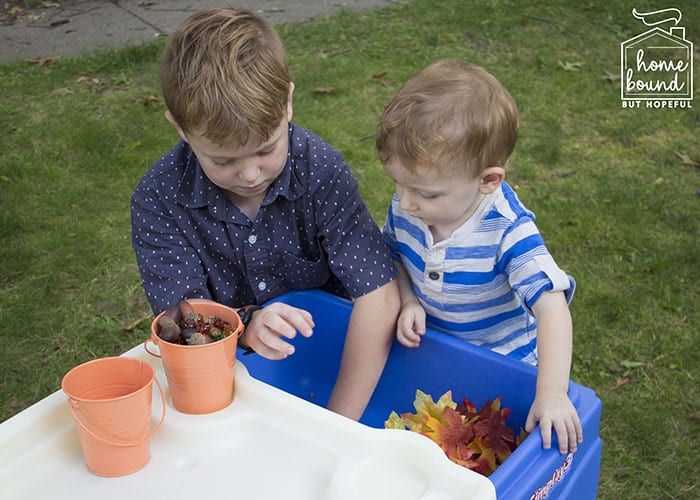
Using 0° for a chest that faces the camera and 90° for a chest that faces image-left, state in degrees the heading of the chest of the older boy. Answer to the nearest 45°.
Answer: approximately 0°

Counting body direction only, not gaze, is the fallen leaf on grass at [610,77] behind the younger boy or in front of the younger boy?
behind

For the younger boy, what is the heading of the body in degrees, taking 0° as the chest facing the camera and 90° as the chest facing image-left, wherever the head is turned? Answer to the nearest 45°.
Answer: approximately 45°

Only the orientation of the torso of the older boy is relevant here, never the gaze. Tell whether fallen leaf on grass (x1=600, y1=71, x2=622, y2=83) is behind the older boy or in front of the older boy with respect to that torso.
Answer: behind
